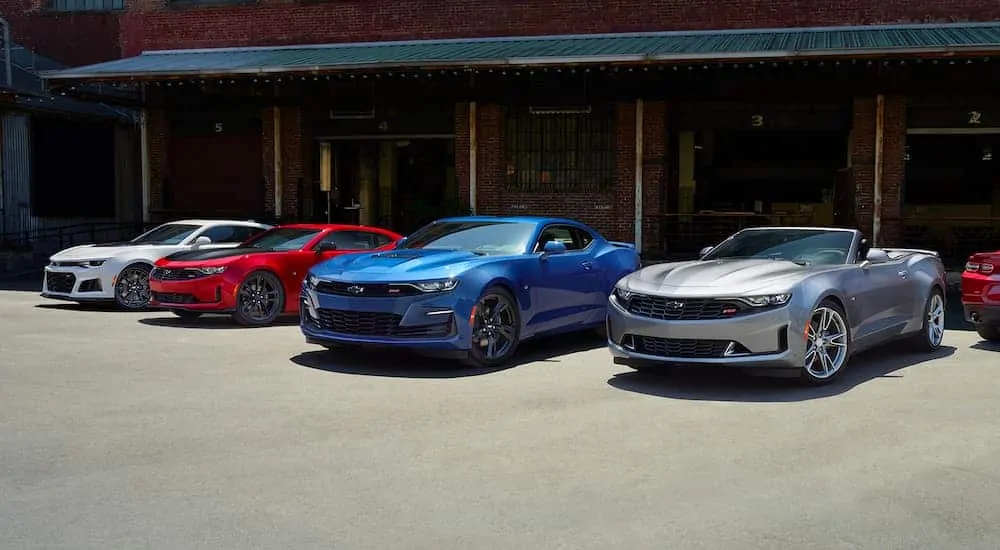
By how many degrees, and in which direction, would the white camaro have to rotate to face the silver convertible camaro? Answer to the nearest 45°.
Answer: approximately 90° to its left

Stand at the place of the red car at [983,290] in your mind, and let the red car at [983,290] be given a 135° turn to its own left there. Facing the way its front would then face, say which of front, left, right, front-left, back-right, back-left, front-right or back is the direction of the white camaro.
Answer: front

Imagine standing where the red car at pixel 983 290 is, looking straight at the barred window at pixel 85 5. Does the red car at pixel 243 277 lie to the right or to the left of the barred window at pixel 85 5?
left

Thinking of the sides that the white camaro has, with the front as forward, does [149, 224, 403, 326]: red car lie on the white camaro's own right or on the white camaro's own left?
on the white camaro's own left

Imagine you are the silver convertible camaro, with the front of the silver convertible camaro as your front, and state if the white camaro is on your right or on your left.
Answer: on your right

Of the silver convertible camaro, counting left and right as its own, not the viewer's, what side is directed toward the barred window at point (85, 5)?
right

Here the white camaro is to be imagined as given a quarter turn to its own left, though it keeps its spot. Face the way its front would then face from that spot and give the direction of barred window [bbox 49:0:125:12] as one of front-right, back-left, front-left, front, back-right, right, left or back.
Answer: back-left

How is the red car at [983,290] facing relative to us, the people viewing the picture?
facing away from the viewer and to the right of the viewer

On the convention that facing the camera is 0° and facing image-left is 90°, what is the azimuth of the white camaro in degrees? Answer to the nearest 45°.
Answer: approximately 45°

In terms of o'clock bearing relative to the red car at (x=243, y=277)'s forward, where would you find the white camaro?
The white camaro is roughly at 3 o'clock from the red car.

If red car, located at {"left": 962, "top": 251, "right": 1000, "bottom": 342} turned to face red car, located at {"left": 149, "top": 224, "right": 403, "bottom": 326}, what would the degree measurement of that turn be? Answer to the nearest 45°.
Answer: approximately 135° to its left

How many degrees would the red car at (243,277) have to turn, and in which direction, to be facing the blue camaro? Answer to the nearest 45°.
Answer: approximately 90° to its left

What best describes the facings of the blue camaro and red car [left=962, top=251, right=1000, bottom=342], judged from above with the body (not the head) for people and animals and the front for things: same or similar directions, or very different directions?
very different directions
